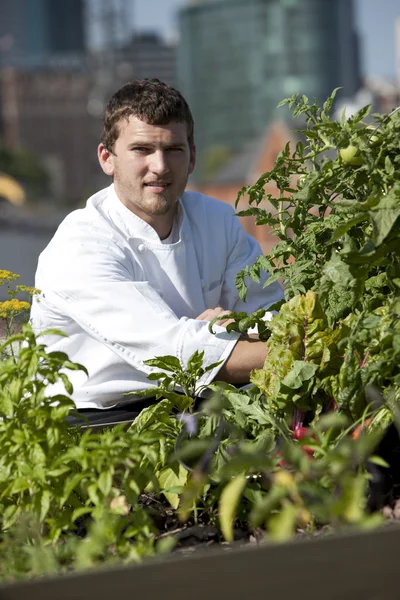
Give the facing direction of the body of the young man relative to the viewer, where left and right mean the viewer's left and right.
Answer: facing the viewer and to the right of the viewer

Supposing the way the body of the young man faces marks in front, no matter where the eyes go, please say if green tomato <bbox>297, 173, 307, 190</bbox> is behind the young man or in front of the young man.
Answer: in front

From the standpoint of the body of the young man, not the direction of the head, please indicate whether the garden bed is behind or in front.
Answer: in front
